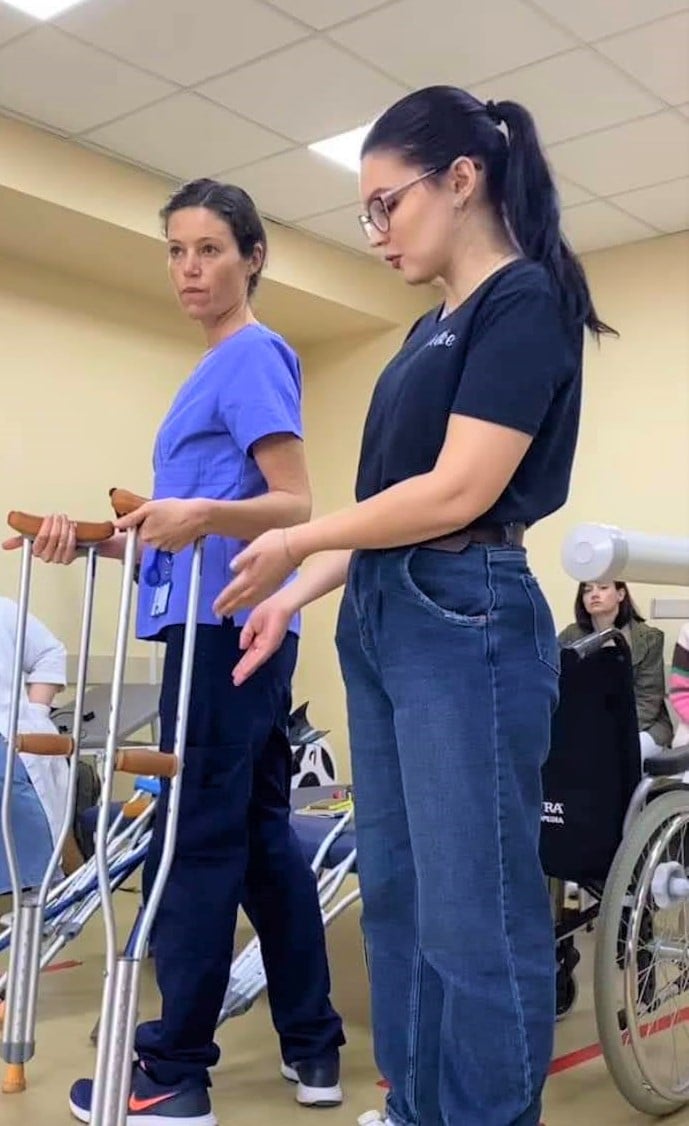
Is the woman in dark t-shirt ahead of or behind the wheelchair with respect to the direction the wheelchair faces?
behind

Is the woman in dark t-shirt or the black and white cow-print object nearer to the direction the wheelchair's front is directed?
the black and white cow-print object

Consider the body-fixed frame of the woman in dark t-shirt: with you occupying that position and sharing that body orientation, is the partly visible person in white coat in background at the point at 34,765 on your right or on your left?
on your right

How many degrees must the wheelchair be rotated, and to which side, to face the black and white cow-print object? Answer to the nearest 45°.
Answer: approximately 90° to its left

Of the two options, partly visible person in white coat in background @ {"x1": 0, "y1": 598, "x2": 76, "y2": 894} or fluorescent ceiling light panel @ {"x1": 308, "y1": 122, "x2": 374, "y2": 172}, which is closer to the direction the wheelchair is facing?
the fluorescent ceiling light panel

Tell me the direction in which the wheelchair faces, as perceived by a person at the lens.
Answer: facing away from the viewer and to the right of the viewer

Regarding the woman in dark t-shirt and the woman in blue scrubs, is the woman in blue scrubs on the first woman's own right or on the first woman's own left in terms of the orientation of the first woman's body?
on the first woman's own right

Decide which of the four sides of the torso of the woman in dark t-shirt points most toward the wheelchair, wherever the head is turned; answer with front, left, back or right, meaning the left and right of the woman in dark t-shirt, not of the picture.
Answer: back
